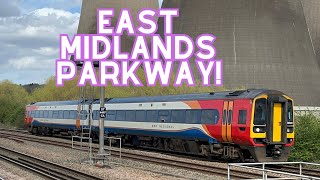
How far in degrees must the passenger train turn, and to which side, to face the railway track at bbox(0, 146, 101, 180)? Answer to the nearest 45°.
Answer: approximately 90° to its right

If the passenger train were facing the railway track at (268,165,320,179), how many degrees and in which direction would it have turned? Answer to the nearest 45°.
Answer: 0° — it already faces it

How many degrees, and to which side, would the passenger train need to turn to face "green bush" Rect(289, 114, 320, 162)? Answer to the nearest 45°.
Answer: approximately 45° to its left

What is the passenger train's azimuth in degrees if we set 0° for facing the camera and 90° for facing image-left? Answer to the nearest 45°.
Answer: approximately 315°

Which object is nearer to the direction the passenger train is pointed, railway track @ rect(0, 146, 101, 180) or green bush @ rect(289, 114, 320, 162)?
the green bush
